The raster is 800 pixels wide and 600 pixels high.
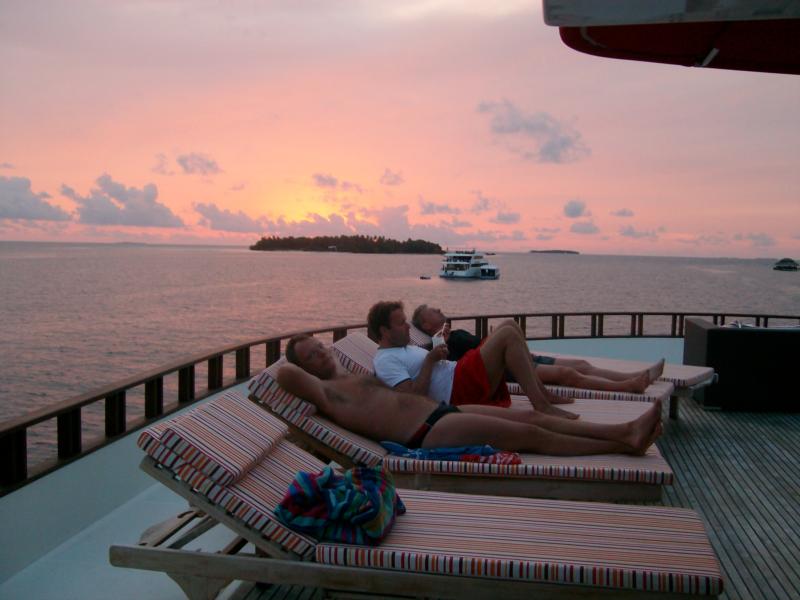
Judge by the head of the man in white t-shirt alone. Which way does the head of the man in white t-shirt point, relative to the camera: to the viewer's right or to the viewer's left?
to the viewer's right

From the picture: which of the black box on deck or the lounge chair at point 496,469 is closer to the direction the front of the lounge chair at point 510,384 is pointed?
the black box on deck

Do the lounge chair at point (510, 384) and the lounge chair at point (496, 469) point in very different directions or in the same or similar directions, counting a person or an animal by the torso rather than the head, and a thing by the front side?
same or similar directions

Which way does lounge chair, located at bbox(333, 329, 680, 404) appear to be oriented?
to the viewer's right

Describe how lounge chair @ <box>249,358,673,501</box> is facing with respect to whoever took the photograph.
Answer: facing to the right of the viewer

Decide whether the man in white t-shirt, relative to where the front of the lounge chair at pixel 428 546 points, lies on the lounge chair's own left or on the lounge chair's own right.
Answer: on the lounge chair's own left

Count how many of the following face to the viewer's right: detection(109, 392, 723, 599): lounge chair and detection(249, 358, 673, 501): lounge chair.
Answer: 2

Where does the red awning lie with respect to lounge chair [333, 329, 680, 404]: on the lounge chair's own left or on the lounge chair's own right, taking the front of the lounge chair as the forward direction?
on the lounge chair's own right

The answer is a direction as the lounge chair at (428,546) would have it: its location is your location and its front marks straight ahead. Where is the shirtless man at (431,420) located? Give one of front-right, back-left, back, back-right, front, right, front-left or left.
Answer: left

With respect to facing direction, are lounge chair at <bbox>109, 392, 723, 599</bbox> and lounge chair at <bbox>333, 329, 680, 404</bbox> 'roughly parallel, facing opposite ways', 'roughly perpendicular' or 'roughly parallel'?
roughly parallel

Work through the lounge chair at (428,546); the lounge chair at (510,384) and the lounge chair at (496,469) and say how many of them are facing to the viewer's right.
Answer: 3

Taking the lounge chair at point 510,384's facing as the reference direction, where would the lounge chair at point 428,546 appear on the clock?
the lounge chair at point 428,546 is roughly at 3 o'clock from the lounge chair at point 510,384.

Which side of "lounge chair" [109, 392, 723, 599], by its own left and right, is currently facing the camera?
right

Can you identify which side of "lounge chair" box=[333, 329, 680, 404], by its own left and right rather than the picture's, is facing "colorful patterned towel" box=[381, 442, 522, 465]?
right

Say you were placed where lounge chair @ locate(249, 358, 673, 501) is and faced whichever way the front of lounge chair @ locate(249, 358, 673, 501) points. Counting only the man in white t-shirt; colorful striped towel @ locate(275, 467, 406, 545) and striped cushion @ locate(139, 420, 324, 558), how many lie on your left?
1

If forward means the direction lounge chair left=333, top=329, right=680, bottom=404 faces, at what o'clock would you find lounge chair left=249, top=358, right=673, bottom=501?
lounge chair left=249, top=358, right=673, bottom=501 is roughly at 3 o'clock from lounge chair left=333, top=329, right=680, bottom=404.

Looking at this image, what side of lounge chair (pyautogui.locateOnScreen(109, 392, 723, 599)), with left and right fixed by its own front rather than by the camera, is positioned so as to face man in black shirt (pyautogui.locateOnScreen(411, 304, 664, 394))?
left
